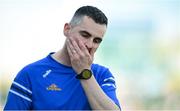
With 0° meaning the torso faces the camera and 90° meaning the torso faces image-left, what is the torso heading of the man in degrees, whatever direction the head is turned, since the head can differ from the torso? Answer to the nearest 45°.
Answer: approximately 315°
